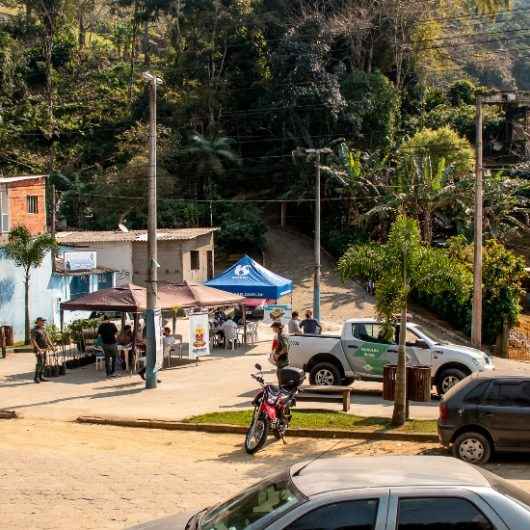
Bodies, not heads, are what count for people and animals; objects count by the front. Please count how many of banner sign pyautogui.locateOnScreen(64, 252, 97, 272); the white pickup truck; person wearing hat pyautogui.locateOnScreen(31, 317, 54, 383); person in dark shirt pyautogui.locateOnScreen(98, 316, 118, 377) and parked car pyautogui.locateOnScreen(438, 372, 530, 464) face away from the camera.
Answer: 1

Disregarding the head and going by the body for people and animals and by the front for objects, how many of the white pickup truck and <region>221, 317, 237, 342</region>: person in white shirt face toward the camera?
0

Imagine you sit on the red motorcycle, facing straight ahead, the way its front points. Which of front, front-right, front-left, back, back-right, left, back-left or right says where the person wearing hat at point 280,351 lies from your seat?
back-right

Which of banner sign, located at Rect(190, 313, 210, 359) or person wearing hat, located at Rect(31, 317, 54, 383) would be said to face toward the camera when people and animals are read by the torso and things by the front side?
the banner sign

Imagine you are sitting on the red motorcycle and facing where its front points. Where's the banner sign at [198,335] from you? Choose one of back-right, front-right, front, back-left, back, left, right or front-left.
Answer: back-right

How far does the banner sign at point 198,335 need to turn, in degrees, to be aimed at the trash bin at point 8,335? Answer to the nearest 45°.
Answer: approximately 135° to its right

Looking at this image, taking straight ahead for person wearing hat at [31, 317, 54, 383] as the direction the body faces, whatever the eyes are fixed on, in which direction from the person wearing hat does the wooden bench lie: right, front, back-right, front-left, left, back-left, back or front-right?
front-right

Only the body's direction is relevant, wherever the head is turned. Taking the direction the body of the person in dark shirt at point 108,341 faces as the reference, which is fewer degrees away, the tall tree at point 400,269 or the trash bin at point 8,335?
the trash bin

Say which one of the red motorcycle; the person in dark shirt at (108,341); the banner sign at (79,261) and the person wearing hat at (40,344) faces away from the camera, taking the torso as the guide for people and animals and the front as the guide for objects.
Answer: the person in dark shirt

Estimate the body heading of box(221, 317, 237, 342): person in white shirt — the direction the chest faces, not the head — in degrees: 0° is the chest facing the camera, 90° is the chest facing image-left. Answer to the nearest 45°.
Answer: approximately 180°

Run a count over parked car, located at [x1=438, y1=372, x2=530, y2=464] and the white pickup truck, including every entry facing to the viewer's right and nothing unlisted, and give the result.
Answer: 2

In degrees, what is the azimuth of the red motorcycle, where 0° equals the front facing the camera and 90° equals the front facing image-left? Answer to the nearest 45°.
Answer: approximately 45°

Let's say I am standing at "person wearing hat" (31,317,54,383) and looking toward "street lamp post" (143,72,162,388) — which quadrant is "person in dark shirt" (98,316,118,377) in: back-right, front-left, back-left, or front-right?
front-left

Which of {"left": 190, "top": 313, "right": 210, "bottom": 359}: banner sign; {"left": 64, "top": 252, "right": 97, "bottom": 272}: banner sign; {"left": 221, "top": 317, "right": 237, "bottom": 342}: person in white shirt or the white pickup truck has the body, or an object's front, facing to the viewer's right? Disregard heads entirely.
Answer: the white pickup truck

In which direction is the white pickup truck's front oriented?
to the viewer's right

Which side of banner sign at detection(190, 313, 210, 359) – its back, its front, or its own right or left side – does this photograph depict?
front

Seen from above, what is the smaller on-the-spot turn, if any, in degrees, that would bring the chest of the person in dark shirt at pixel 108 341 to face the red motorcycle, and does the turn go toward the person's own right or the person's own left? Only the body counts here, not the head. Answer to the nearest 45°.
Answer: approximately 180°

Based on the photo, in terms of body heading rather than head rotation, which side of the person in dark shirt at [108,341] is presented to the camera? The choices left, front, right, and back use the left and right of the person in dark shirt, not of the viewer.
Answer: back
